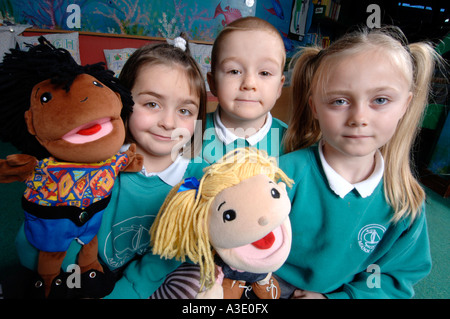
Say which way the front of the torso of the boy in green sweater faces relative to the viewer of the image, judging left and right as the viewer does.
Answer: facing the viewer

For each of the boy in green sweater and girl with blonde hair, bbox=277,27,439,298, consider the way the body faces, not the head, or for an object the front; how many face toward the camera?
2

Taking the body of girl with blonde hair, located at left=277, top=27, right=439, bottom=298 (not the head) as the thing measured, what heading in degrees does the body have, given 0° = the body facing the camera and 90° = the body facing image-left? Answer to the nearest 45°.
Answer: approximately 0°

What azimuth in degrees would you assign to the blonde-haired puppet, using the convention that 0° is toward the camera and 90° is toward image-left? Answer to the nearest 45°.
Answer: approximately 315°
